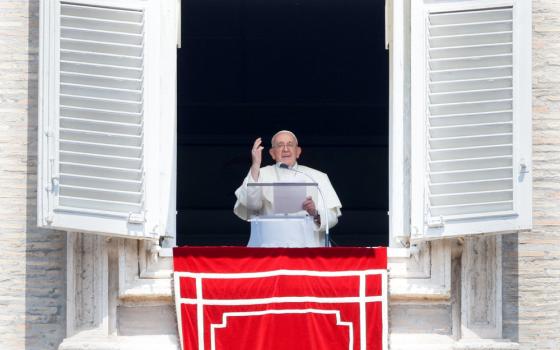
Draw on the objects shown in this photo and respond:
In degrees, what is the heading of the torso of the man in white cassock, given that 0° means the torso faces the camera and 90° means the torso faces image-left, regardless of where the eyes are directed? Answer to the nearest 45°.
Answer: approximately 0°

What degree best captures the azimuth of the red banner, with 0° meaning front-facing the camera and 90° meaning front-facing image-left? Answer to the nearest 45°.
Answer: approximately 0°

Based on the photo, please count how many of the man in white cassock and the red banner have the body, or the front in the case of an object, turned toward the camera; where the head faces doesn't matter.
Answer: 2

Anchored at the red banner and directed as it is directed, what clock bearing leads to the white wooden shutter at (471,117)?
The white wooden shutter is roughly at 9 o'clock from the red banner.
